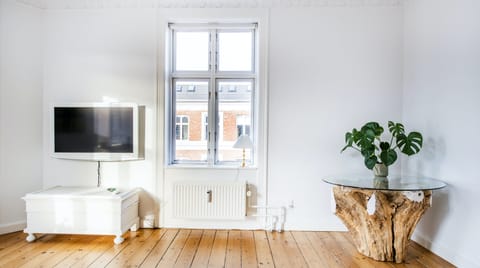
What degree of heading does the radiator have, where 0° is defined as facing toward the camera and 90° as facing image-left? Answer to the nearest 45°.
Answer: approximately 0°

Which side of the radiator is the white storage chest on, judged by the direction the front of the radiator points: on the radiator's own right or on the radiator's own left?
on the radiator's own right

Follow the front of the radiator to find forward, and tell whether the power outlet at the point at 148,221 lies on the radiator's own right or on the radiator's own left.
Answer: on the radiator's own right

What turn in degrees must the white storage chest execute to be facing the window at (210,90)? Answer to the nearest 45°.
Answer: approximately 90° to its left

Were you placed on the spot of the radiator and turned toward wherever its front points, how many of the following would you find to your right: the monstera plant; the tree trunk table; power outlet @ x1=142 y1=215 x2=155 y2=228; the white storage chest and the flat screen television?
3

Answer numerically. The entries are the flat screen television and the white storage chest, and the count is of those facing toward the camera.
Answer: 2

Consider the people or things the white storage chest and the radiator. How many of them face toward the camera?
2

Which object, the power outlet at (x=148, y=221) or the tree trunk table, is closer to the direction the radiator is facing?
the tree trunk table
